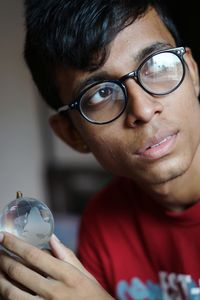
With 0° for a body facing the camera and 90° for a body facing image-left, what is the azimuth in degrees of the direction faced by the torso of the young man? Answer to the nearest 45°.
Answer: approximately 0°

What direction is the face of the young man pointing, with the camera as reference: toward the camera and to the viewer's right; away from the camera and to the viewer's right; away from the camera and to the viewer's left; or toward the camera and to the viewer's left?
toward the camera and to the viewer's right
